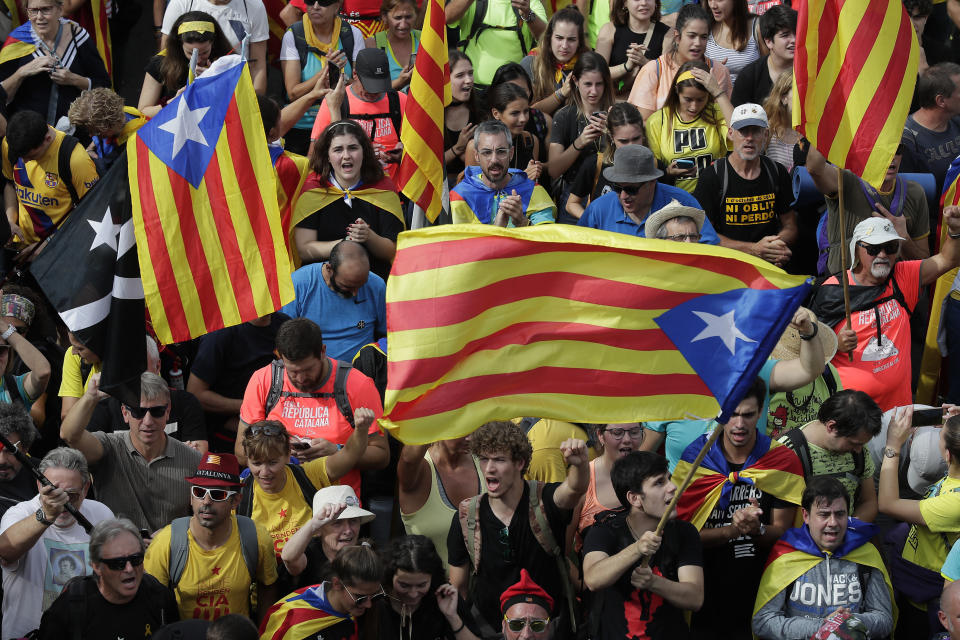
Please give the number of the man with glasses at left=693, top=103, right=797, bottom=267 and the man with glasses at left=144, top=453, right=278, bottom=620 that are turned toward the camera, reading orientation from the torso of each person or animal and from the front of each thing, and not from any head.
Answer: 2

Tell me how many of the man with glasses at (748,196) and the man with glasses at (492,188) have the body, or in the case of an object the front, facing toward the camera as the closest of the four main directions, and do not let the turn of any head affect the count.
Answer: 2

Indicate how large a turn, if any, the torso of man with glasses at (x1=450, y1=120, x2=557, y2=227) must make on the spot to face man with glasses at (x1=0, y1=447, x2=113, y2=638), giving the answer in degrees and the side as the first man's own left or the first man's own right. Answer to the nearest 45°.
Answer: approximately 45° to the first man's own right

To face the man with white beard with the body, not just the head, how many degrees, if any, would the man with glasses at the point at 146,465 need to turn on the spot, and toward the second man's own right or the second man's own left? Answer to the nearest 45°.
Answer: approximately 90° to the second man's own left
